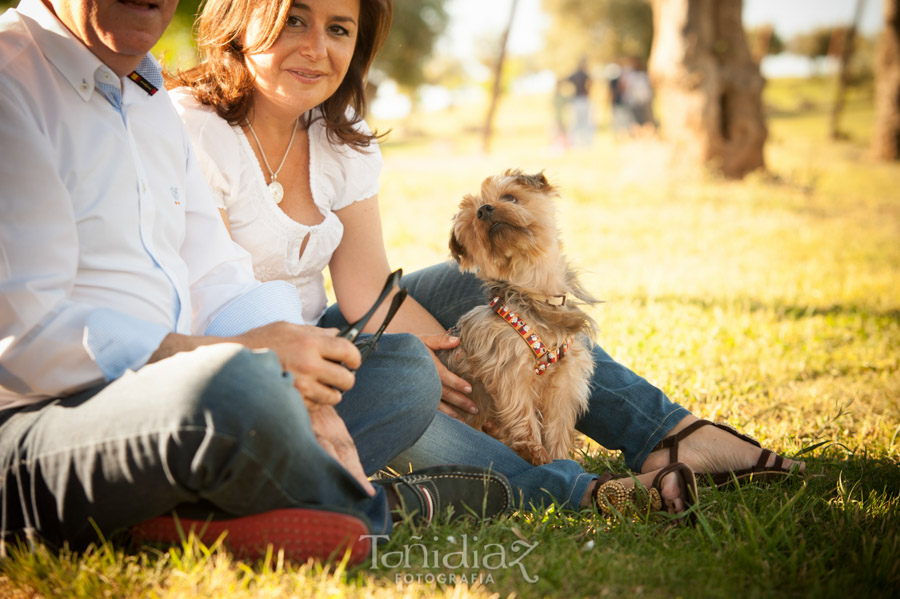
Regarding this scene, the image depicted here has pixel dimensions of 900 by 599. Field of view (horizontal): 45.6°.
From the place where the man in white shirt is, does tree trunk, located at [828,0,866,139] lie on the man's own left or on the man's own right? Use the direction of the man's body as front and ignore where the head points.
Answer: on the man's own left

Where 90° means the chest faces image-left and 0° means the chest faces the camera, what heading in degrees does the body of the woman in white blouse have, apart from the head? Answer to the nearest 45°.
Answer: approximately 315°

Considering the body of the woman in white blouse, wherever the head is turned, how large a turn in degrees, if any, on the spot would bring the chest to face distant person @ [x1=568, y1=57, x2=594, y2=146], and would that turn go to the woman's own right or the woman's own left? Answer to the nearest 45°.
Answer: approximately 135° to the woman's own left

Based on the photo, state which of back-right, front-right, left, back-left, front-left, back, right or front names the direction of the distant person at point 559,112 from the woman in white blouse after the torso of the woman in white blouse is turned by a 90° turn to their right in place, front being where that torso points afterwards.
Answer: back-right

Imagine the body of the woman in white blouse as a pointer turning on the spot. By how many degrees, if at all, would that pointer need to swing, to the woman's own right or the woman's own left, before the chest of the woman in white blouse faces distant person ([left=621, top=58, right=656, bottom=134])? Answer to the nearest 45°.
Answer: approximately 135° to the woman's own left

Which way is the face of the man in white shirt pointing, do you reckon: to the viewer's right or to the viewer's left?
to the viewer's right

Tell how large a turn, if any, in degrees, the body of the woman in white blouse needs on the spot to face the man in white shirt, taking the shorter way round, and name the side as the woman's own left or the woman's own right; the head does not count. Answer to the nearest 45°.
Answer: approximately 45° to the woman's own right

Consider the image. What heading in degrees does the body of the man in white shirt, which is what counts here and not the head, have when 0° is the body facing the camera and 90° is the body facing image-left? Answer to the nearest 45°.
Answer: approximately 315°
